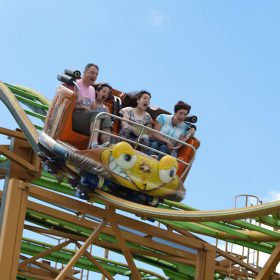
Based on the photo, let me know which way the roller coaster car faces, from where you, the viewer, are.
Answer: facing the viewer and to the right of the viewer
